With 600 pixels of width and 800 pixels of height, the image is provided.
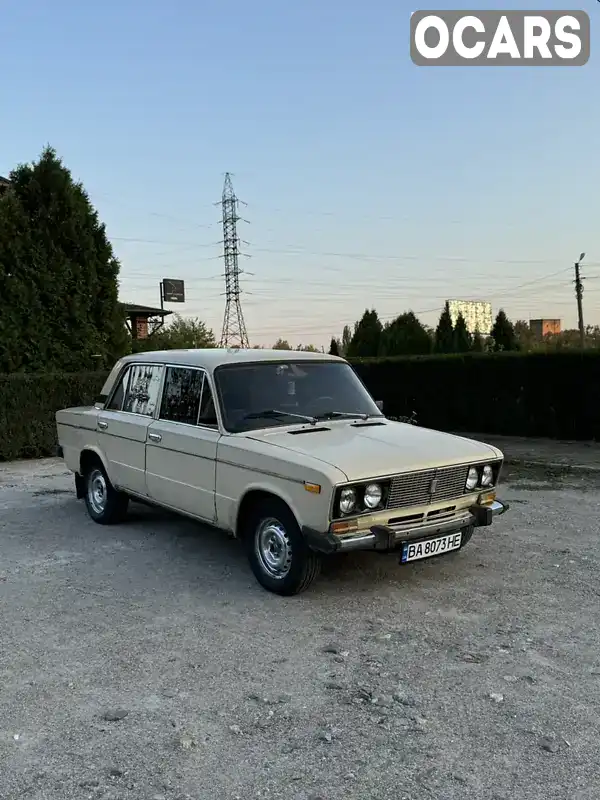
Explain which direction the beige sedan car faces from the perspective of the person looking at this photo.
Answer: facing the viewer and to the right of the viewer

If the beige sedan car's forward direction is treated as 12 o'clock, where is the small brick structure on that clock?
The small brick structure is roughly at 7 o'clock from the beige sedan car.
